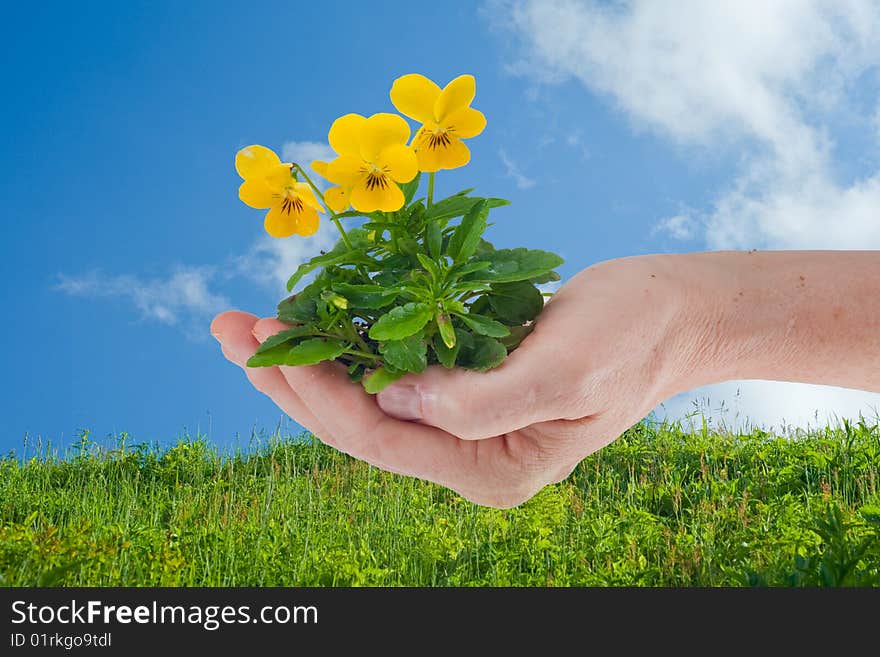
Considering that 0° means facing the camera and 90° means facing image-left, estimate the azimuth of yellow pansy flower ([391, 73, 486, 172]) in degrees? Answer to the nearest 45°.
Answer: approximately 0°

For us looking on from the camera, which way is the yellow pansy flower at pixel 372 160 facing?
facing the viewer

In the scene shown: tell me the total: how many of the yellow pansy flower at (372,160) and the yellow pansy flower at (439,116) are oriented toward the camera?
2
